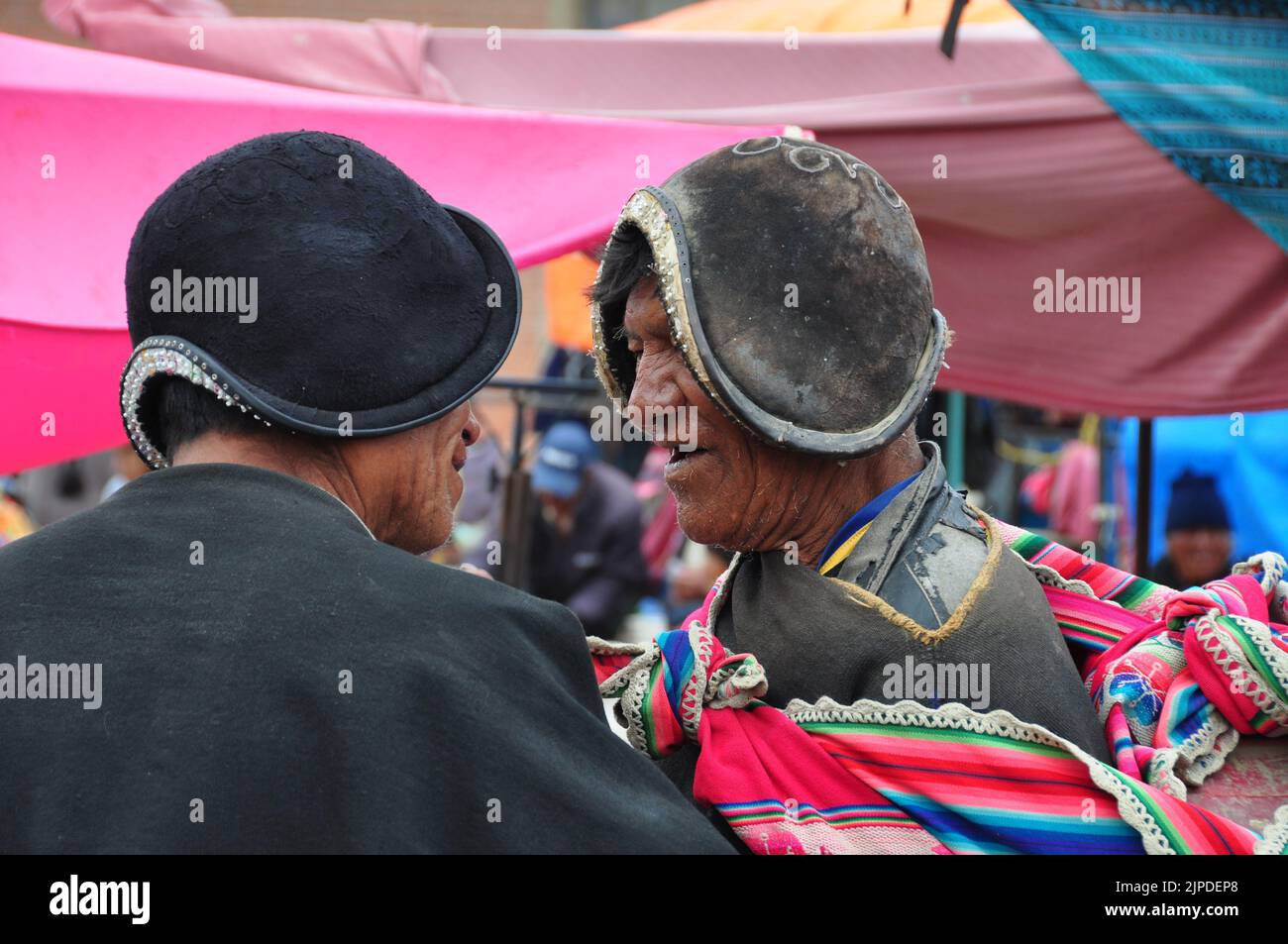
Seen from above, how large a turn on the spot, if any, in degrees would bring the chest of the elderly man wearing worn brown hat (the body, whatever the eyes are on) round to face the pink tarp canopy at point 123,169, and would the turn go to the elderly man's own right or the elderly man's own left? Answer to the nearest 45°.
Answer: approximately 45° to the elderly man's own right

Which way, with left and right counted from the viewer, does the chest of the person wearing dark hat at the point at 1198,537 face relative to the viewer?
facing the viewer

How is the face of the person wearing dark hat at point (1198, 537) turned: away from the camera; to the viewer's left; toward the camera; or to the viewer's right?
toward the camera

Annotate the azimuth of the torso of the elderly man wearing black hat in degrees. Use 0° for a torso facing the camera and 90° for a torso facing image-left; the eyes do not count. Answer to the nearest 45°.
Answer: approximately 225°

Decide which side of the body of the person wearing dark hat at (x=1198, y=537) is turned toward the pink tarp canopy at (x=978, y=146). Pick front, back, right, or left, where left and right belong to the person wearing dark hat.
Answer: front

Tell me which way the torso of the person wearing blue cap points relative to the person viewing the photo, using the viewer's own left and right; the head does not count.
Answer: facing the viewer and to the left of the viewer

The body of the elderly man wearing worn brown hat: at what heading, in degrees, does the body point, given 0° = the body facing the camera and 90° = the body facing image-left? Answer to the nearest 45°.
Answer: approximately 90°

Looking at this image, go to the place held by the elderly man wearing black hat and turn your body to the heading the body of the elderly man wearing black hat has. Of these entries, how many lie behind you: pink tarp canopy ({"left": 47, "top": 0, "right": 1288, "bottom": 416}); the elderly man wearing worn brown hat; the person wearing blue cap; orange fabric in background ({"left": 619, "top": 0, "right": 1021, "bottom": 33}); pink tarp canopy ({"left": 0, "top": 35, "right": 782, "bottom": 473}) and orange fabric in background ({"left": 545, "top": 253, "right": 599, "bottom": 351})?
0

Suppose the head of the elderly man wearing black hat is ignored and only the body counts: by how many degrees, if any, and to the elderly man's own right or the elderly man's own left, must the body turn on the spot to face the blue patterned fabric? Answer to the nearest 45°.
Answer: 0° — they already face it

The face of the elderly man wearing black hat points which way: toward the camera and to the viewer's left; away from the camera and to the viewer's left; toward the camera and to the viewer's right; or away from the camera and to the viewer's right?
away from the camera and to the viewer's right

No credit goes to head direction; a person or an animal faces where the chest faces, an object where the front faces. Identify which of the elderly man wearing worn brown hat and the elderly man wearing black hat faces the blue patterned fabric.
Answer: the elderly man wearing black hat

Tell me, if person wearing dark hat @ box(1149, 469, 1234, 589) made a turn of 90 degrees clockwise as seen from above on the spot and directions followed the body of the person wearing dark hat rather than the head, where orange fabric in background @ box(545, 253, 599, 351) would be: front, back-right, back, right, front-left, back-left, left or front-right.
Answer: front

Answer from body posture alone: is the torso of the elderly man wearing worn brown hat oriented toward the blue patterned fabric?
no

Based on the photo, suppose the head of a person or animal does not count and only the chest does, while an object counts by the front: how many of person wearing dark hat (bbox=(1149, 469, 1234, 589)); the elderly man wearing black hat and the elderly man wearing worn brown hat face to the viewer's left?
1

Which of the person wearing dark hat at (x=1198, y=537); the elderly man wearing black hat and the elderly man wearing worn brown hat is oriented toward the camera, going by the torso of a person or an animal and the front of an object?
the person wearing dark hat

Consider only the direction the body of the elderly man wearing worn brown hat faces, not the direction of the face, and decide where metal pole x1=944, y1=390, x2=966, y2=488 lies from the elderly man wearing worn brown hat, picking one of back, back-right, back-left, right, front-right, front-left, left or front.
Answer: right

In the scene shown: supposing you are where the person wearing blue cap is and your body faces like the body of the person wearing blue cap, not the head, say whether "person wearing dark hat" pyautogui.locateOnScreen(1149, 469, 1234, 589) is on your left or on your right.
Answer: on your left

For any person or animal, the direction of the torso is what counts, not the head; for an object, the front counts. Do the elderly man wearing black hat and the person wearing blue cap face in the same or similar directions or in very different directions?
very different directions
